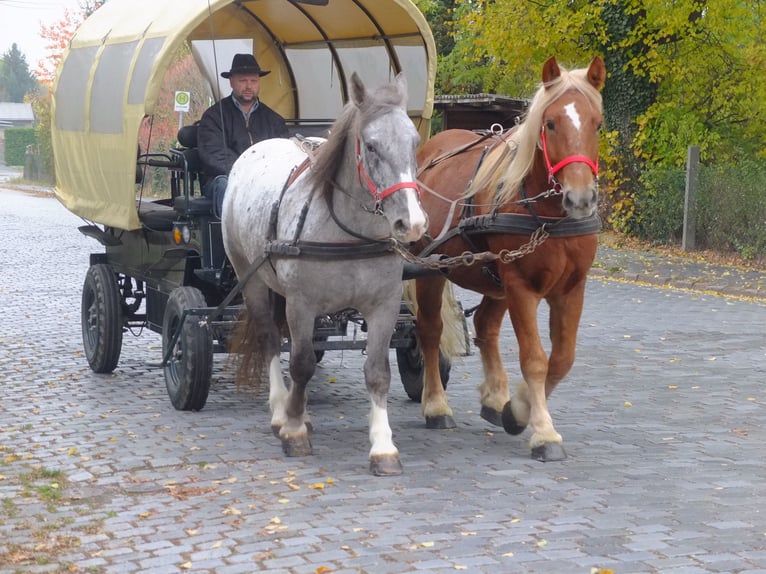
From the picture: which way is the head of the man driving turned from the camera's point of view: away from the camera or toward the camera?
toward the camera

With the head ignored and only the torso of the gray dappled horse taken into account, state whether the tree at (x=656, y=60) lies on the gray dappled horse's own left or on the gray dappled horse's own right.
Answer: on the gray dappled horse's own left

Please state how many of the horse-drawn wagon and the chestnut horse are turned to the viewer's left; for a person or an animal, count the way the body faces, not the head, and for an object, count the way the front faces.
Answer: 0

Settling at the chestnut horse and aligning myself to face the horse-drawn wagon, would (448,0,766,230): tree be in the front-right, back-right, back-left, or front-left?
front-right

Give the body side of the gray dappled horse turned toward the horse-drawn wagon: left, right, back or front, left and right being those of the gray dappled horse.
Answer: back

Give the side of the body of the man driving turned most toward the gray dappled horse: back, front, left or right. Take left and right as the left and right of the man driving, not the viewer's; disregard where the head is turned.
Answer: front

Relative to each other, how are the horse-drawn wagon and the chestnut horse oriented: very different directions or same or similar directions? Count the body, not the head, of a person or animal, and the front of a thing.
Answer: same or similar directions

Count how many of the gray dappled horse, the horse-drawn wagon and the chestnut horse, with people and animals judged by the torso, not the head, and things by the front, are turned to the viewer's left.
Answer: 0

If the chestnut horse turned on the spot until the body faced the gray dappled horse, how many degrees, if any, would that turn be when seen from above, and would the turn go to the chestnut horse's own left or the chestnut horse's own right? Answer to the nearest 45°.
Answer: approximately 135° to the chestnut horse's own right

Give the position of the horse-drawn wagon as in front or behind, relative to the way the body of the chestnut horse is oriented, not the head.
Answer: behind

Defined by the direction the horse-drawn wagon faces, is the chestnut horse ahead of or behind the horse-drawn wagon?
ahead

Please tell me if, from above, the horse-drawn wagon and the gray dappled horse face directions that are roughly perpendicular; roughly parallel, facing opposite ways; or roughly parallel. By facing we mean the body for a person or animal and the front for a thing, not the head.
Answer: roughly parallel

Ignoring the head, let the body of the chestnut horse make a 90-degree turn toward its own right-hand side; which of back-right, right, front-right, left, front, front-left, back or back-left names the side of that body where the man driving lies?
right

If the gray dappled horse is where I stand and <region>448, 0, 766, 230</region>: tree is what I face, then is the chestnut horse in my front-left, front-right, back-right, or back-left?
front-right

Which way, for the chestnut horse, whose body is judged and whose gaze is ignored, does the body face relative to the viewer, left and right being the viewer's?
facing the viewer and to the right of the viewer

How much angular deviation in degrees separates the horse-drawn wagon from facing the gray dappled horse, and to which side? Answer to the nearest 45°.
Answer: approximately 45° to its right

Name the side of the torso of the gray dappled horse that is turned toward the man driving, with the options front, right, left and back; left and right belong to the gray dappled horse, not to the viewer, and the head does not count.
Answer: back

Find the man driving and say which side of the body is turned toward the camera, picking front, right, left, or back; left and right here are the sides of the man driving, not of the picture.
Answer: front
